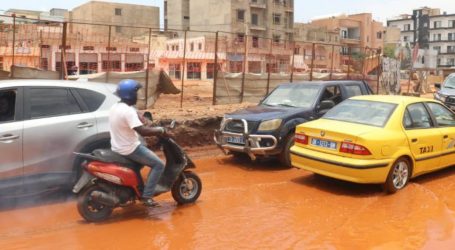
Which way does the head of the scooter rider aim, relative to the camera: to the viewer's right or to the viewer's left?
to the viewer's right

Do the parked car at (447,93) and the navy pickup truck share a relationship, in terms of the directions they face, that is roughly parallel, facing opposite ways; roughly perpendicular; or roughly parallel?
roughly parallel

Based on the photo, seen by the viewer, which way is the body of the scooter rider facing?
to the viewer's right

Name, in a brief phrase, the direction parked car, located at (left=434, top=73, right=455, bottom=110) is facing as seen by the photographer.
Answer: facing the viewer and to the left of the viewer

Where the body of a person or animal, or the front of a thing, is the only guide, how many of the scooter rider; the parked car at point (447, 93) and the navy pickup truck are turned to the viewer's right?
1

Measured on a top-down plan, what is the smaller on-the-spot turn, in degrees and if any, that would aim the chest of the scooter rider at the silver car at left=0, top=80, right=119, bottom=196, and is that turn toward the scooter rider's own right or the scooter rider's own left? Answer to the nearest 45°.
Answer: approximately 135° to the scooter rider's own left

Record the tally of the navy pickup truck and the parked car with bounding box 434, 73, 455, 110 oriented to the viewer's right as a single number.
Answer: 0

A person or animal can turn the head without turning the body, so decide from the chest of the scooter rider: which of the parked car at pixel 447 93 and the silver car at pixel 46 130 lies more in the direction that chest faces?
the parked car

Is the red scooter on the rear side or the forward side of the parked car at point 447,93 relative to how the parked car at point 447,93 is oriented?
on the forward side
